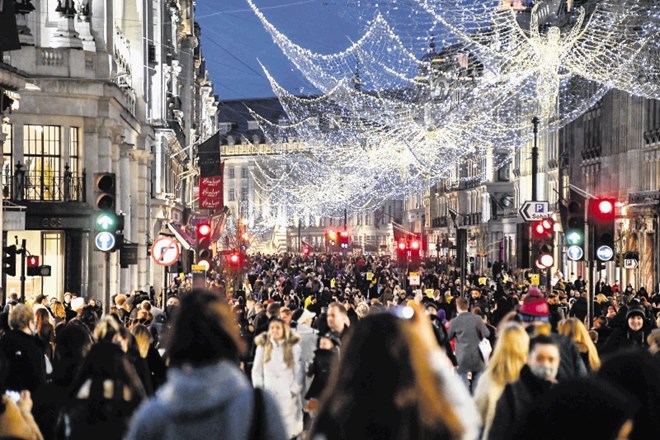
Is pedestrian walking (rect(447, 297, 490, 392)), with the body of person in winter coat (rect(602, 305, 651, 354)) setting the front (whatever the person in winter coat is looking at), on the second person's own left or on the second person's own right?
on the second person's own right

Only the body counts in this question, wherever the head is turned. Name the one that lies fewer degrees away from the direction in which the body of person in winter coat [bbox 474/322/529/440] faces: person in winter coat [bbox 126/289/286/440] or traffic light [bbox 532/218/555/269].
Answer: the traffic light

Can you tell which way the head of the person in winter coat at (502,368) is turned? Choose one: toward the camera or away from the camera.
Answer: away from the camera

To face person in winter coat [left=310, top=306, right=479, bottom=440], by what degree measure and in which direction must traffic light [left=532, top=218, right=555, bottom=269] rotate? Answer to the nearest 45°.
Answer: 0° — it already faces them

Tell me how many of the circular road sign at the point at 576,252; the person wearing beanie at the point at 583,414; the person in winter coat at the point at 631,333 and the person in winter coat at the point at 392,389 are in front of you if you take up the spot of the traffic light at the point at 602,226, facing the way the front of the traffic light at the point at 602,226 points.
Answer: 3

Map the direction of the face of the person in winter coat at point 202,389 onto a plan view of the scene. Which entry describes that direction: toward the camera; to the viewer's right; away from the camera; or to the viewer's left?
away from the camera

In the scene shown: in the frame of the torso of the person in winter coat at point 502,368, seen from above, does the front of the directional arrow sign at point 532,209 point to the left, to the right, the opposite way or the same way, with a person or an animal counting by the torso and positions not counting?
the opposite way

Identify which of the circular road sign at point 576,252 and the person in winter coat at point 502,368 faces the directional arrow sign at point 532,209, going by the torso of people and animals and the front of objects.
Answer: the person in winter coat

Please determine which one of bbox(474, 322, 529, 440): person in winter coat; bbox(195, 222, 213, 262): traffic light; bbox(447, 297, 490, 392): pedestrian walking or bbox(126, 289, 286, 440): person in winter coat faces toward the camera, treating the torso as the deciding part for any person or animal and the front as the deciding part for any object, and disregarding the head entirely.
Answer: the traffic light
